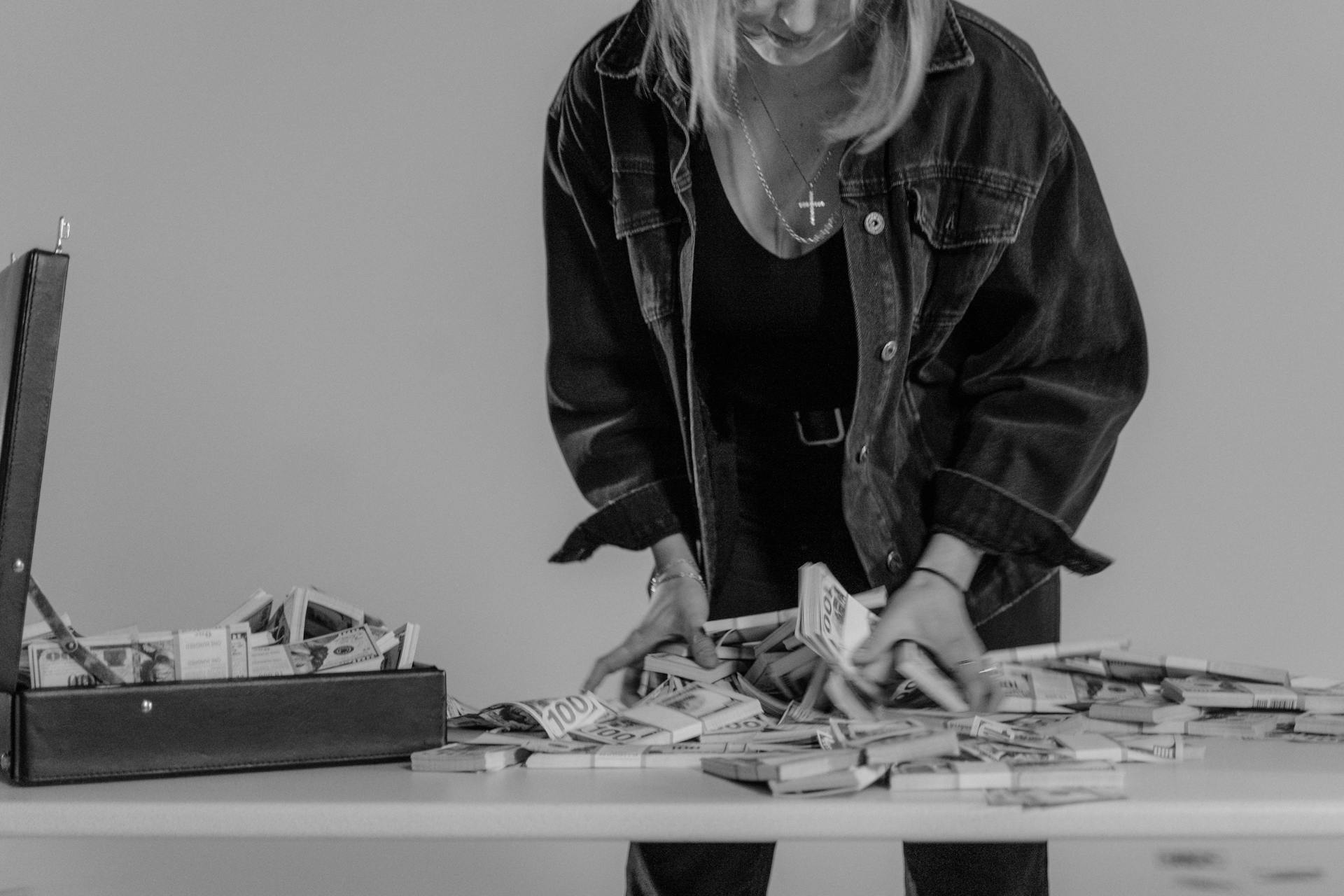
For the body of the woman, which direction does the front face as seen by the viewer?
toward the camera

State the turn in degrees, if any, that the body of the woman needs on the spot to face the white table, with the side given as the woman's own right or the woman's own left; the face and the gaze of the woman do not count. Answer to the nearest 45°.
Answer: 0° — they already face it

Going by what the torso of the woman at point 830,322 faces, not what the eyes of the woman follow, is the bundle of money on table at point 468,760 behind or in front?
in front

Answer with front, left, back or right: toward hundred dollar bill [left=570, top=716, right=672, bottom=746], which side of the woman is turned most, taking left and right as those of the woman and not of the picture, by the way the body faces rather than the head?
front

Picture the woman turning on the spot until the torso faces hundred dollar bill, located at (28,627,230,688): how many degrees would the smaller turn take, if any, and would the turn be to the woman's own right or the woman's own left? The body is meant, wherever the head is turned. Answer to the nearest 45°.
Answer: approximately 45° to the woman's own right

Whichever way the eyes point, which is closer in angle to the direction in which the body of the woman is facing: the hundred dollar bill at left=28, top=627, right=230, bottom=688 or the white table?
the white table

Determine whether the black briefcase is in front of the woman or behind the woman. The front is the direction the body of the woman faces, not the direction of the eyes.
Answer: in front

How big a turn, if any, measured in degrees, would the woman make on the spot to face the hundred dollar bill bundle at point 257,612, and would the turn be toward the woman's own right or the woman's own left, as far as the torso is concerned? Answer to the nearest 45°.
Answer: approximately 45° to the woman's own right
